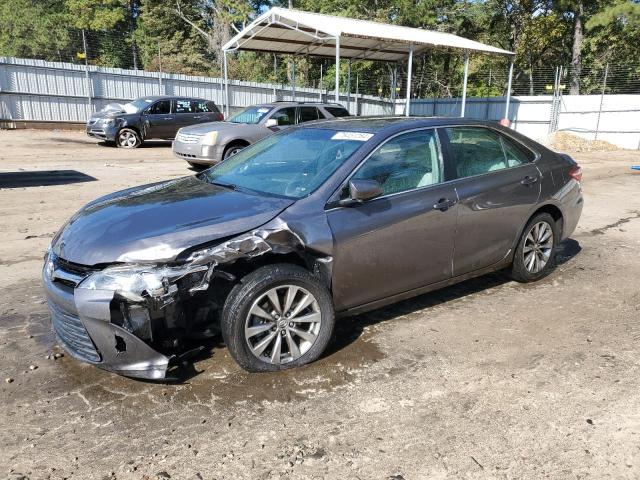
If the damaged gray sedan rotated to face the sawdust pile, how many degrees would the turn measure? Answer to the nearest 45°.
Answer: approximately 180°

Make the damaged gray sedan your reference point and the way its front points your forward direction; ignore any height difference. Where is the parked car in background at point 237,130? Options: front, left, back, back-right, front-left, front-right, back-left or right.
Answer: back-right

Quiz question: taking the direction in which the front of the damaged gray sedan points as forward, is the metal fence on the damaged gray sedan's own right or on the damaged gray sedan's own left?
on the damaged gray sedan's own right

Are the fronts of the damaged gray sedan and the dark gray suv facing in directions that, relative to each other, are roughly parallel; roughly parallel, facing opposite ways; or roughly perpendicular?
roughly parallel

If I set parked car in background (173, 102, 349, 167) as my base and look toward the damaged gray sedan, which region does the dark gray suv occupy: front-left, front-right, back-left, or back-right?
back-right

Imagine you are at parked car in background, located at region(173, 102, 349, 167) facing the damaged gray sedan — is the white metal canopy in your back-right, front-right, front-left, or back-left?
back-left

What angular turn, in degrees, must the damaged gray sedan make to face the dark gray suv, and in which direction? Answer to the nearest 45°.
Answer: approximately 135° to its right

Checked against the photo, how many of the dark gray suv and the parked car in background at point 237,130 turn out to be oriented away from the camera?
0

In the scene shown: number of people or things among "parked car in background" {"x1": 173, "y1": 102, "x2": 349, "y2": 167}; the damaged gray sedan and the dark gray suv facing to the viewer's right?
0

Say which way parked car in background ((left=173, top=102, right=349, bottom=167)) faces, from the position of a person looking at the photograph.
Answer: facing the viewer and to the left of the viewer

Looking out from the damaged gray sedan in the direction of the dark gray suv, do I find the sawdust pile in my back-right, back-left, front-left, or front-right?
front-right

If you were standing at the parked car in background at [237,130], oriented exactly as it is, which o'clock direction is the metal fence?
The metal fence is roughly at 4 o'clock from the parked car in background.

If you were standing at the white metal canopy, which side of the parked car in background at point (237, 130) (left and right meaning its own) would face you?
back

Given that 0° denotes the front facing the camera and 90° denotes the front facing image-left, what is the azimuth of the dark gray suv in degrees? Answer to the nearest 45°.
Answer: approximately 45°

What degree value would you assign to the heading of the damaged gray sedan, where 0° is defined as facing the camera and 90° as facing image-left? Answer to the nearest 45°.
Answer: approximately 45°

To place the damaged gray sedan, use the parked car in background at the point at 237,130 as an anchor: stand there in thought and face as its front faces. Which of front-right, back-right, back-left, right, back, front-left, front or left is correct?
front-left
